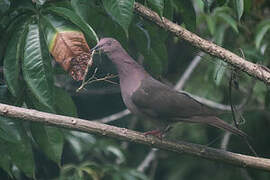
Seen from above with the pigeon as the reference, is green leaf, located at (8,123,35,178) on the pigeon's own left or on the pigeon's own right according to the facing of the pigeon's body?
on the pigeon's own left

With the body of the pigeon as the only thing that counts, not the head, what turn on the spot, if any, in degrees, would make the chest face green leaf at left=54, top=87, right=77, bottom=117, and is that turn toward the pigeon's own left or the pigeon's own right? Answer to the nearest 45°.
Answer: approximately 45° to the pigeon's own left

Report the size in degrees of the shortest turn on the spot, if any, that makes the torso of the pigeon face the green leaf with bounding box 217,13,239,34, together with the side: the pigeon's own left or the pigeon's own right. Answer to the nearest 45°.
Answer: approximately 135° to the pigeon's own right

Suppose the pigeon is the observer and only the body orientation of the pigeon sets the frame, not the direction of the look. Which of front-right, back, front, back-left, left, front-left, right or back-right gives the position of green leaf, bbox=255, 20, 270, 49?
back-right

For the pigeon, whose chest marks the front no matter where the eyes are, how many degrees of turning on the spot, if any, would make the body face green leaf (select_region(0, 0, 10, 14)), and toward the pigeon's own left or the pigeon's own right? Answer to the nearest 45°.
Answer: approximately 45° to the pigeon's own left

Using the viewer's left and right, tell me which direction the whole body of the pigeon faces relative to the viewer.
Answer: facing to the left of the viewer
